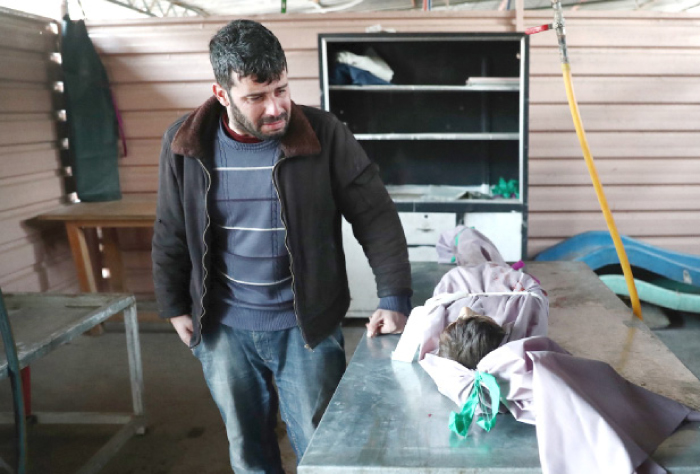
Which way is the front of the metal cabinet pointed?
toward the camera

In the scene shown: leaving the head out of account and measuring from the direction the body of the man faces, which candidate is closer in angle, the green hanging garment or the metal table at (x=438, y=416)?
the metal table

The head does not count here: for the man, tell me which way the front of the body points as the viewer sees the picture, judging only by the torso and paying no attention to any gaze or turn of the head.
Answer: toward the camera

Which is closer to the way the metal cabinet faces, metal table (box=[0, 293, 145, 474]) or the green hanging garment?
the metal table

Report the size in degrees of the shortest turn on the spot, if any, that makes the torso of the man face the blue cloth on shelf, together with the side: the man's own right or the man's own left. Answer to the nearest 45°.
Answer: approximately 180°

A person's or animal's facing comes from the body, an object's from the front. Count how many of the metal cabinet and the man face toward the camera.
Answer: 2

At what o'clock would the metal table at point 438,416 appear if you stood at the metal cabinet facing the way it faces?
The metal table is roughly at 12 o'clock from the metal cabinet.

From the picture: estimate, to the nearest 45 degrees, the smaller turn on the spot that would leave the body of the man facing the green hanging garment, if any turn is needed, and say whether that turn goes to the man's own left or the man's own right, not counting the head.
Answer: approximately 135° to the man's own right

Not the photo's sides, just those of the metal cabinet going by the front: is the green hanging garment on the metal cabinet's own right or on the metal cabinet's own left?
on the metal cabinet's own right

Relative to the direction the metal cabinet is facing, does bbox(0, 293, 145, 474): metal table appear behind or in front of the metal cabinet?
in front

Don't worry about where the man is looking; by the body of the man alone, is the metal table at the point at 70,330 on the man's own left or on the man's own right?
on the man's own right
